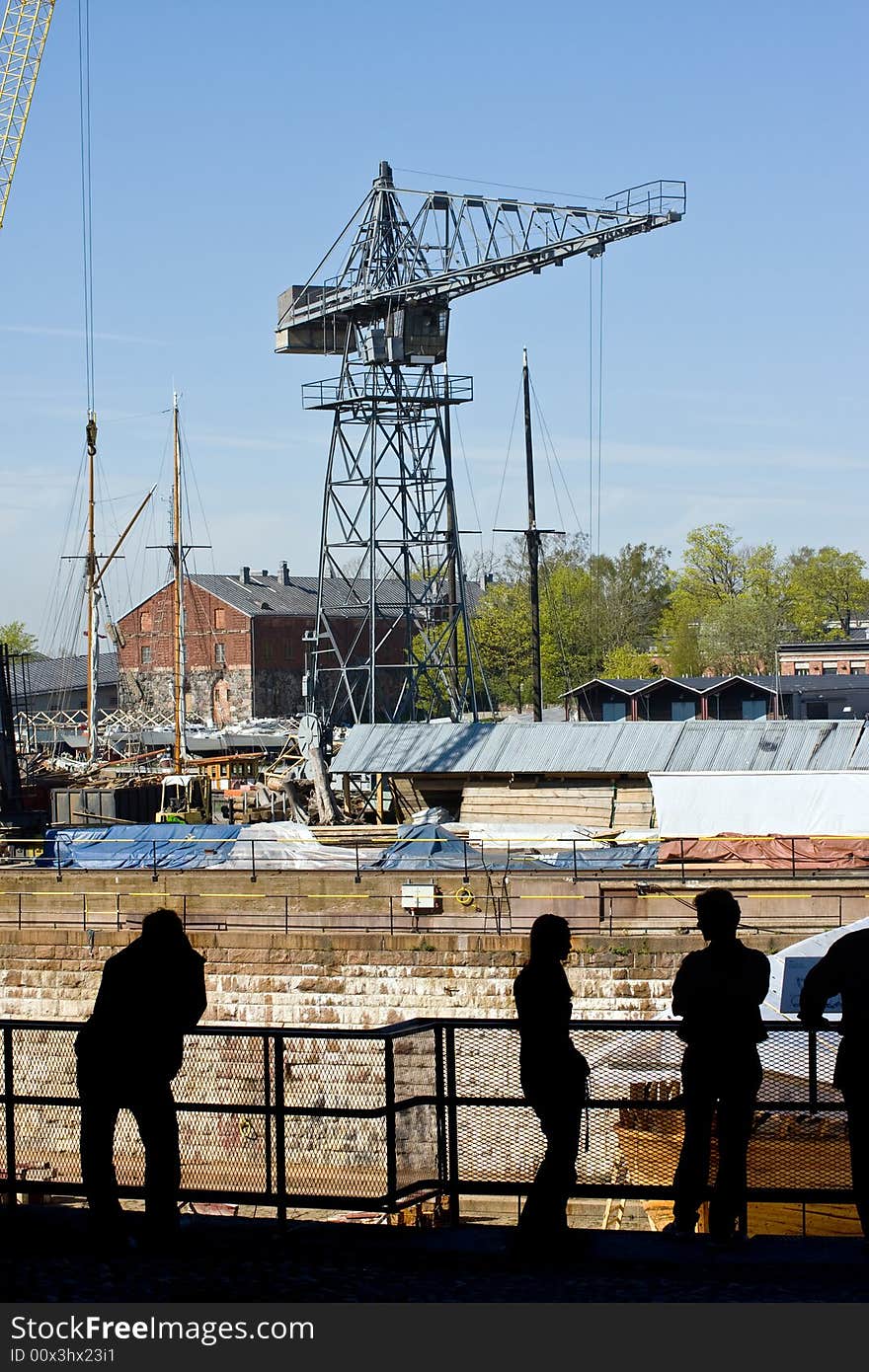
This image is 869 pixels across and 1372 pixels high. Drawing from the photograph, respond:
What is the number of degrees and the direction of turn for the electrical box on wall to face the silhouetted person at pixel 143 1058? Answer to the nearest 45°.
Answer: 0° — it already faces them

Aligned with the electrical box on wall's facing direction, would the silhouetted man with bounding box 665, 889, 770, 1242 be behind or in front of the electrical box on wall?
in front

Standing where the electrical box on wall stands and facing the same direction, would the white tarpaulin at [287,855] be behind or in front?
behind

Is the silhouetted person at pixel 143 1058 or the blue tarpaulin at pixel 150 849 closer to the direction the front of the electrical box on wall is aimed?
the silhouetted person

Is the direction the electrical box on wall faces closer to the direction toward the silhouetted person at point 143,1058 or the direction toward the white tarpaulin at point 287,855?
the silhouetted person

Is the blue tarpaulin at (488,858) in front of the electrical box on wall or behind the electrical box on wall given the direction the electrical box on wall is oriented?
behind

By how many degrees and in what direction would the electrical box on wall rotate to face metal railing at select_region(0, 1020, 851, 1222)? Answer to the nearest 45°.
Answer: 0° — it already faces it

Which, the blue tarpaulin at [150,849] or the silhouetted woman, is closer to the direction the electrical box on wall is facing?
the silhouetted woman

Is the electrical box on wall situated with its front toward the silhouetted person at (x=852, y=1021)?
yes

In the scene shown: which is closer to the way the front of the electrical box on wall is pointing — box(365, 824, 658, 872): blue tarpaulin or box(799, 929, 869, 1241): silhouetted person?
the silhouetted person

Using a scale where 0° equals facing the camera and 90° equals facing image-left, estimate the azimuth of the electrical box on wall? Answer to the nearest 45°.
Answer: approximately 0°

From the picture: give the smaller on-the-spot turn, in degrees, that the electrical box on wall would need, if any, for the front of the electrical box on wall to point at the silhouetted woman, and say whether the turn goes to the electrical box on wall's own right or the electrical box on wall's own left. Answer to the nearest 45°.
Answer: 0° — it already faces them
